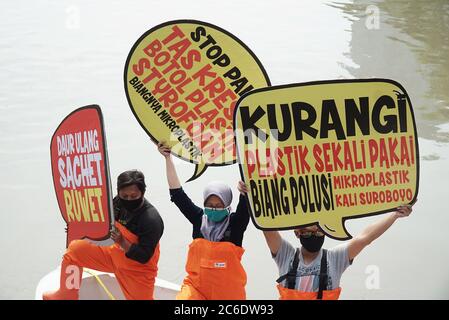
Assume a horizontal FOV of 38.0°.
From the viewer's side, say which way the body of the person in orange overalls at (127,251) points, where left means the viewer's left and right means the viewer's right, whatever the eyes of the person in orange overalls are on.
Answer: facing the viewer and to the left of the viewer

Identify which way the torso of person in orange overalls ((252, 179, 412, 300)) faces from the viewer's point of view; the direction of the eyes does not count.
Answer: toward the camera

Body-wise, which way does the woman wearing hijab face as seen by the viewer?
toward the camera

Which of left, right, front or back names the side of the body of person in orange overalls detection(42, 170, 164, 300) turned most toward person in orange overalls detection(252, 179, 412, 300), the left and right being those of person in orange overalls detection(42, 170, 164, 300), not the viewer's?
left

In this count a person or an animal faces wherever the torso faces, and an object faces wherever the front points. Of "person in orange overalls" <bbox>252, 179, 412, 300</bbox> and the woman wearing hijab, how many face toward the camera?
2

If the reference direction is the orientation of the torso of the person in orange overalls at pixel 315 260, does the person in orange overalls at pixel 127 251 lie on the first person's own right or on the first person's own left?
on the first person's own right
